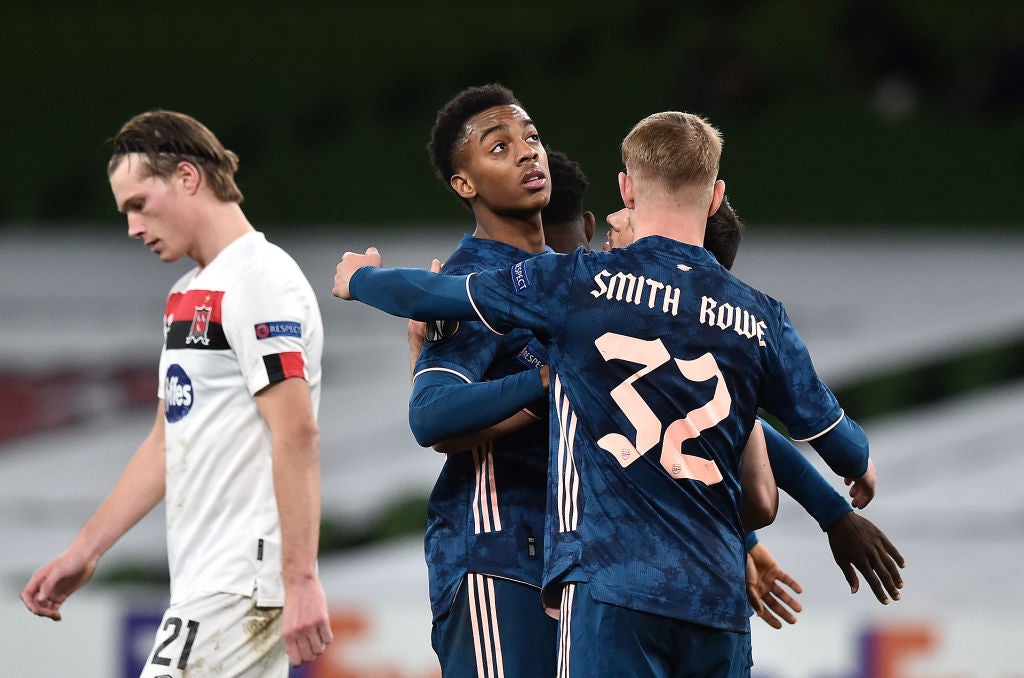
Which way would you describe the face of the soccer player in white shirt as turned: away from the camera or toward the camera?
toward the camera

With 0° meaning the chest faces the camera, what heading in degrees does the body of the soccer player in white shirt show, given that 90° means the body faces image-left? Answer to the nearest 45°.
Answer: approximately 90°
